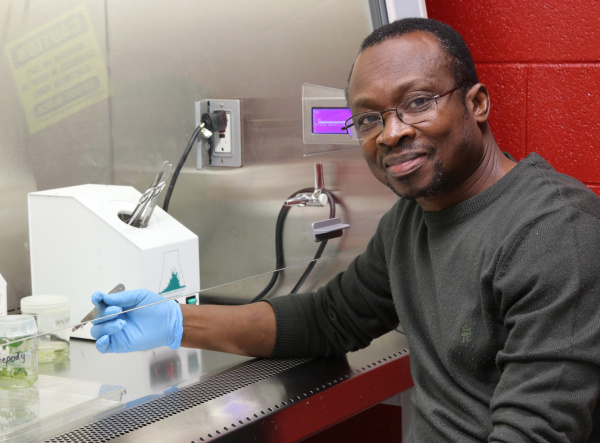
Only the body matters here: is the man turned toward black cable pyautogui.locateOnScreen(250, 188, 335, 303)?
no

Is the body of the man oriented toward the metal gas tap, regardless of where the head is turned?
no

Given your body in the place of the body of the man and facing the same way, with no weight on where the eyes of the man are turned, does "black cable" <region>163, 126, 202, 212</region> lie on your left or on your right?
on your right

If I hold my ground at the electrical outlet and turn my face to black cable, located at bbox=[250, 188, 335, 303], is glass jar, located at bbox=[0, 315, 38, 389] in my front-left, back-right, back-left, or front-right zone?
back-right

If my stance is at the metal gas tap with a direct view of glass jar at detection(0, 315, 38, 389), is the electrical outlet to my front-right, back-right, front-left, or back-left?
front-right

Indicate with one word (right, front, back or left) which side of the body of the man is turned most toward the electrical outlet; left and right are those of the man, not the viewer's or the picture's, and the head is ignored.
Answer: right
